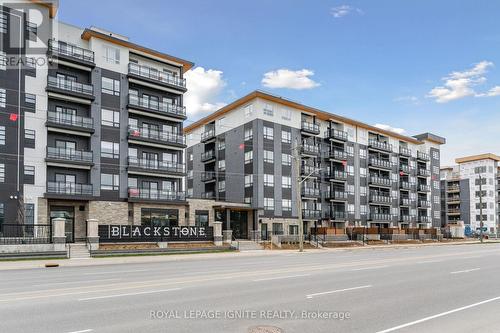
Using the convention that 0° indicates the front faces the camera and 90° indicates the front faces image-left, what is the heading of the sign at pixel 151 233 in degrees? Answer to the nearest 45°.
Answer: approximately 0°

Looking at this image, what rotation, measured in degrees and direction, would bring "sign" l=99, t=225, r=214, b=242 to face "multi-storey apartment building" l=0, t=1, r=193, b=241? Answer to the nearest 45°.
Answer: approximately 135° to its right

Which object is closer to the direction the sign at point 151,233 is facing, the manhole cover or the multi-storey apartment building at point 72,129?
the manhole cover

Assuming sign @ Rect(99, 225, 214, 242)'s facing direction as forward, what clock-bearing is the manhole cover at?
The manhole cover is roughly at 12 o'clock from the sign.
